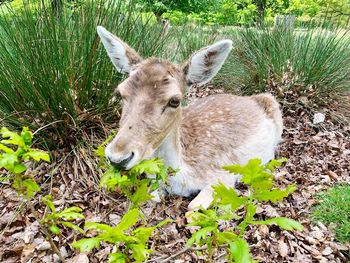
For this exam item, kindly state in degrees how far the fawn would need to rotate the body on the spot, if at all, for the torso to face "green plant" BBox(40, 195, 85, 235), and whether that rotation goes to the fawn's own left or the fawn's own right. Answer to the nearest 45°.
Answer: approximately 45° to the fawn's own left

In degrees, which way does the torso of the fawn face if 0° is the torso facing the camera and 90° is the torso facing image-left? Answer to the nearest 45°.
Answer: approximately 45°

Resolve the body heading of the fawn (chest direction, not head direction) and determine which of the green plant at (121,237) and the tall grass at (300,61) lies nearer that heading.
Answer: the green plant

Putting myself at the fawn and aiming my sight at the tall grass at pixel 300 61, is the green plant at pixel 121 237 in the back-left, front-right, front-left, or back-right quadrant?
back-right

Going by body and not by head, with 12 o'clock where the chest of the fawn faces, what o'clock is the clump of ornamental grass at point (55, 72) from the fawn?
The clump of ornamental grass is roughly at 2 o'clock from the fawn.

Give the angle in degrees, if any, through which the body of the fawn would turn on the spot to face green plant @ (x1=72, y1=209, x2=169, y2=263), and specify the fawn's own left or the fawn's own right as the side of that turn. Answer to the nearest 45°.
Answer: approximately 45° to the fawn's own left

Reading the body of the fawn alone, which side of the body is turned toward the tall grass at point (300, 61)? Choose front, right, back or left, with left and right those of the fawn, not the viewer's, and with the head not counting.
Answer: back

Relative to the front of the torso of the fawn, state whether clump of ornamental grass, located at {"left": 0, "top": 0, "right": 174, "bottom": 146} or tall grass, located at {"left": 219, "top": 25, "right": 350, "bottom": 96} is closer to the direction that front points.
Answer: the clump of ornamental grass
